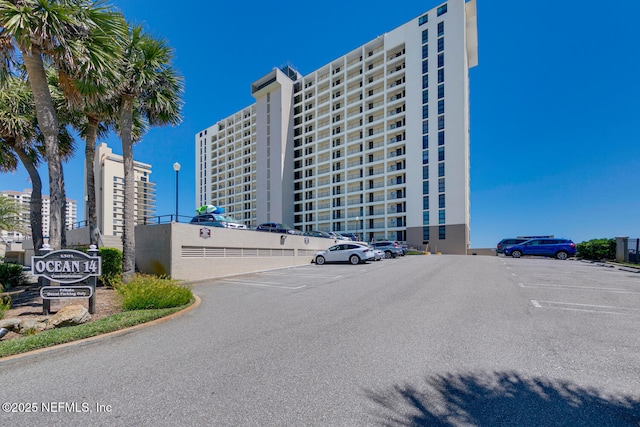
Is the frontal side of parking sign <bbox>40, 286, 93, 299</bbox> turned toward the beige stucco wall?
no

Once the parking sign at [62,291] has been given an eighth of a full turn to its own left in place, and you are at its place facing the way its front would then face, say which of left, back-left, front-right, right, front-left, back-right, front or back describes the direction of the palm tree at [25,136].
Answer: back-left

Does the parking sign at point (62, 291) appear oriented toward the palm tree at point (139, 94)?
no

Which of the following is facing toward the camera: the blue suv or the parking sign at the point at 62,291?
the parking sign

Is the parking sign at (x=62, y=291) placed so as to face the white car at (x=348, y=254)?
no

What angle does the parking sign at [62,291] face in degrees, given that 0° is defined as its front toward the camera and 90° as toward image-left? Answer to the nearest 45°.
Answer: approximately 0°
